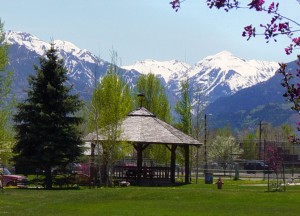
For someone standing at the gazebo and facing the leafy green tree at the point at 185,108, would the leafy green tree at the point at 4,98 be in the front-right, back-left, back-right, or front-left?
back-left

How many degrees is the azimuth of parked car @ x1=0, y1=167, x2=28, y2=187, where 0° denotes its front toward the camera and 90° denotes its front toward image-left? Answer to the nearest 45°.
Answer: approximately 270°

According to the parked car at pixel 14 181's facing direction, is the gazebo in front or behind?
in front
